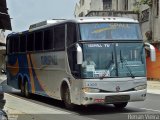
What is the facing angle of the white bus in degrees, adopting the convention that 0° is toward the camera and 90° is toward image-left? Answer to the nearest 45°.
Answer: approximately 315°
